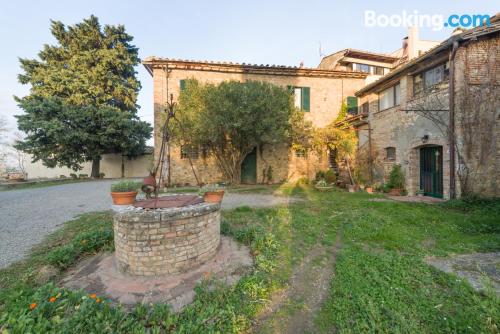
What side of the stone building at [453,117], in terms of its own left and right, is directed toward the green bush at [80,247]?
front

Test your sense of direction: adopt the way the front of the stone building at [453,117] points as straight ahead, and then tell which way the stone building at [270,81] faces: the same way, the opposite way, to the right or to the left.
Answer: to the left

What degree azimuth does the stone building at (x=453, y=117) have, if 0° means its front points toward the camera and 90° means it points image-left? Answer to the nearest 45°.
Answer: approximately 45°

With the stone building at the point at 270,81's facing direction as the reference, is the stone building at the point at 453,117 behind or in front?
in front

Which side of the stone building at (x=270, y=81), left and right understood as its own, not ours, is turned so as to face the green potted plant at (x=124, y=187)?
front

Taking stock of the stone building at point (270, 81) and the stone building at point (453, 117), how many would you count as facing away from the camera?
0

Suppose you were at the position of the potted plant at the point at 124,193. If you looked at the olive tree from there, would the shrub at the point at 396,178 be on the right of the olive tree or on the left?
right

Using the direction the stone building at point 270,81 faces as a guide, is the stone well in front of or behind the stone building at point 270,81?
in front

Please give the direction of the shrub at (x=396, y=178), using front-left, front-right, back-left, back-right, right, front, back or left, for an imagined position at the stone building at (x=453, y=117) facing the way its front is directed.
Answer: right

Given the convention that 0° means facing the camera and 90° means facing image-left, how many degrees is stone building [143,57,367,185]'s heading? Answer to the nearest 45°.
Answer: approximately 0°

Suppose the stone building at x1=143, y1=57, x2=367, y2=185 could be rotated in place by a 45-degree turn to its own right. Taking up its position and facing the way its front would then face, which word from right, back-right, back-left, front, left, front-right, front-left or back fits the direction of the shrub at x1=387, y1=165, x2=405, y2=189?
left
